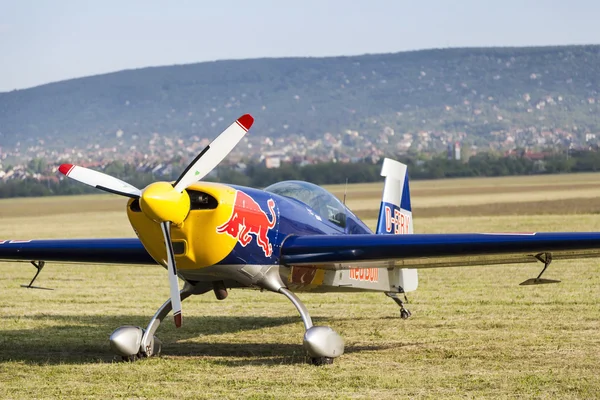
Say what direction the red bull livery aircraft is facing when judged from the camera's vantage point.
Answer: facing the viewer and to the left of the viewer
